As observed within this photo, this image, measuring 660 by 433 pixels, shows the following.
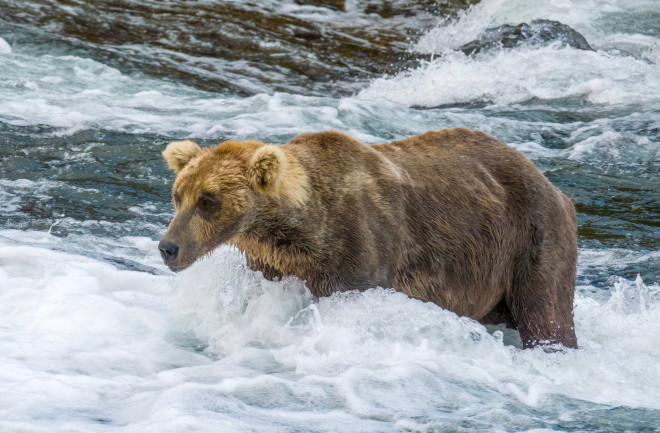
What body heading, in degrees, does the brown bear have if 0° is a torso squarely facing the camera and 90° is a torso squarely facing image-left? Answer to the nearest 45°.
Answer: approximately 90°

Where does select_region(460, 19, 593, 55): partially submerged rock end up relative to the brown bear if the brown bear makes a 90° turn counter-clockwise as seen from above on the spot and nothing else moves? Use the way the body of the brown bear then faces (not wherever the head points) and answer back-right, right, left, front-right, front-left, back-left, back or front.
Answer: back
